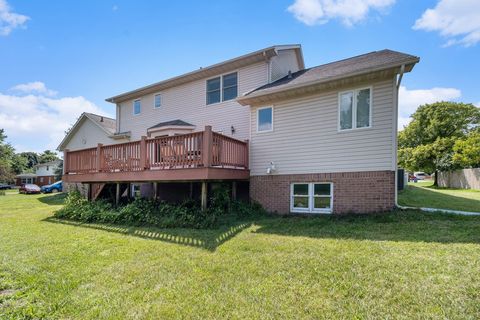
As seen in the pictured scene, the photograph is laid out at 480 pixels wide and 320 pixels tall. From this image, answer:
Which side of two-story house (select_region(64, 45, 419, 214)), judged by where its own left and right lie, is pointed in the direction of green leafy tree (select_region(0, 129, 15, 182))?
left

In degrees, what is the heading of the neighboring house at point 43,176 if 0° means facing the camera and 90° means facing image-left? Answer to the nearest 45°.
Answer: approximately 0°

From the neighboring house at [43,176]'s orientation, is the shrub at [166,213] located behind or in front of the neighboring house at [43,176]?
in front

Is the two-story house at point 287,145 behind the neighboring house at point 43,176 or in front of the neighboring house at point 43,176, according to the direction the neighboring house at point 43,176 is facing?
in front

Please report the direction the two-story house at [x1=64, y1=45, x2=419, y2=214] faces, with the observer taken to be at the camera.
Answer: facing away from the viewer and to the right of the viewer

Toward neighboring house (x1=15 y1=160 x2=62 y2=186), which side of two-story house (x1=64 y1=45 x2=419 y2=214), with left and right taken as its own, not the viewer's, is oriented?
left

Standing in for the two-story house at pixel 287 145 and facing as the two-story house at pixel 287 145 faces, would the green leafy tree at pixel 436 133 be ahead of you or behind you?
ahead

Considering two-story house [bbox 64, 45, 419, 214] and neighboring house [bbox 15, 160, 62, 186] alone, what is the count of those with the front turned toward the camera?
1
